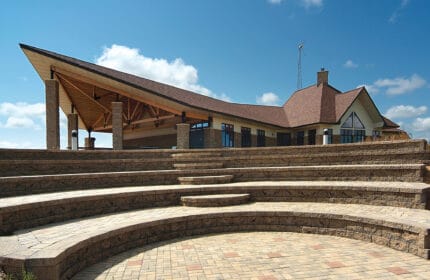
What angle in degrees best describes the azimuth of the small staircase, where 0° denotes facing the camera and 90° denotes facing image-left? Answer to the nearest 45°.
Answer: approximately 0°

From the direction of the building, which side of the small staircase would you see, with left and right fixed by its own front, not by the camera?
back
